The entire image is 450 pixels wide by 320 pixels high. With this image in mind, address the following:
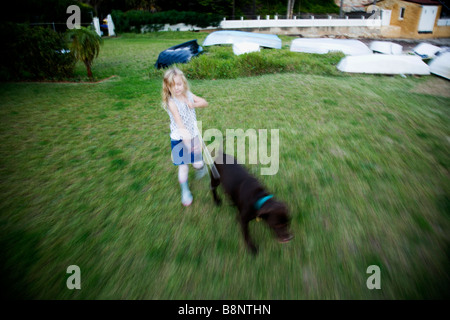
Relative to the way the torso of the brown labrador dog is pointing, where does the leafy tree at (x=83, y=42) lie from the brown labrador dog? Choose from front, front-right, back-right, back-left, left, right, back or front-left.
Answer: back

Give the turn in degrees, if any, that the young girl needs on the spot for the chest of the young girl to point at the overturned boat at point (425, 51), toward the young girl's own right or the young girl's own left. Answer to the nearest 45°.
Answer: approximately 90° to the young girl's own left

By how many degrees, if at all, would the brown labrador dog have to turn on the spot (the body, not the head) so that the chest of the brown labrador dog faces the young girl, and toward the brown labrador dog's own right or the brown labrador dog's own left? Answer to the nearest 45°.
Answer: approximately 180°

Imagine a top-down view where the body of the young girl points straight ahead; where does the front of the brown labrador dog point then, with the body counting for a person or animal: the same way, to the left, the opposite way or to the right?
the same way

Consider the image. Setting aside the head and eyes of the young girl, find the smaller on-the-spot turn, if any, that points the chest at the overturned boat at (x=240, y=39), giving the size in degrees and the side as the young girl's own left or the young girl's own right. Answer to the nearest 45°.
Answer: approximately 135° to the young girl's own left

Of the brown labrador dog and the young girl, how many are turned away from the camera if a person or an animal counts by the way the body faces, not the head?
0

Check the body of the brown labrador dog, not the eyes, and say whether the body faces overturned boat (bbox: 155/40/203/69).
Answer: no

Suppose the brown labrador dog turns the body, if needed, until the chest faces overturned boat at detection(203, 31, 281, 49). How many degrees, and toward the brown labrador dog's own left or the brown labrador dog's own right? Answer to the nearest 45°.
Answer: approximately 135° to the brown labrador dog's own left

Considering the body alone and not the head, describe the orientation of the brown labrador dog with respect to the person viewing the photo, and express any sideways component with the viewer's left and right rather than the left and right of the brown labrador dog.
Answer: facing the viewer and to the right of the viewer

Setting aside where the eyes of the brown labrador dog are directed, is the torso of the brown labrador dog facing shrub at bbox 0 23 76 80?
no

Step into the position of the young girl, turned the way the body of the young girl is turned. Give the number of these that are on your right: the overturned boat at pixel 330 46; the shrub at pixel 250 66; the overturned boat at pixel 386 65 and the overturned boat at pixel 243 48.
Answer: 0

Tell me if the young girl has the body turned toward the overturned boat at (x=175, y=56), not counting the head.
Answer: no

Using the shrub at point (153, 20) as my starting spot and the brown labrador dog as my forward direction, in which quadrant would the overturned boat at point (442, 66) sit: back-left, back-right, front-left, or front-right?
front-left

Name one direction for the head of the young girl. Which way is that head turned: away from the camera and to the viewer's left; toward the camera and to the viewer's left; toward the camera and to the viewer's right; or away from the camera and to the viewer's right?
toward the camera and to the viewer's right

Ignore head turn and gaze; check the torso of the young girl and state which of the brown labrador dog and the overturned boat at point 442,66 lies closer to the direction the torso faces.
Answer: the brown labrador dog

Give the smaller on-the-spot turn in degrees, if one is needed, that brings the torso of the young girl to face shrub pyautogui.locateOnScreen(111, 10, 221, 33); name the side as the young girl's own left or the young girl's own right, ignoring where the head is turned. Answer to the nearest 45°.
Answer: approximately 135° to the young girl's own left

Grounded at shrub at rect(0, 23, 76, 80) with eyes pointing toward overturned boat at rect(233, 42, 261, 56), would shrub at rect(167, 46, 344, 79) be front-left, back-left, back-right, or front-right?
front-right
